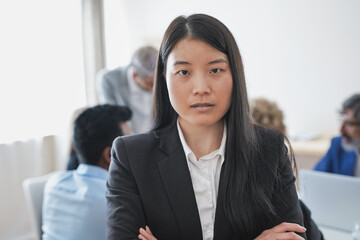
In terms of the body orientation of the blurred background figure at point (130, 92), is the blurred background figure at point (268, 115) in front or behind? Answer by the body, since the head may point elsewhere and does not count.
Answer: in front

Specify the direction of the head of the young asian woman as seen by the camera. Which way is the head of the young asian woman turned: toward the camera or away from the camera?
toward the camera

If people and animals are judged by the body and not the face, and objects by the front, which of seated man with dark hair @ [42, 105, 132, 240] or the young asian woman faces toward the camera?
the young asian woman

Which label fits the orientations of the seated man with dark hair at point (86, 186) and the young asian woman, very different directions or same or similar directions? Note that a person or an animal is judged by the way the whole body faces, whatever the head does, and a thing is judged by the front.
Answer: very different directions

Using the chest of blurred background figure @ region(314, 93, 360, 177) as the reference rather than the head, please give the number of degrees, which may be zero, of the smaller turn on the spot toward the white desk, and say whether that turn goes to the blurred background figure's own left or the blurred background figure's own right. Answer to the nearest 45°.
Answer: approximately 45° to the blurred background figure's own left

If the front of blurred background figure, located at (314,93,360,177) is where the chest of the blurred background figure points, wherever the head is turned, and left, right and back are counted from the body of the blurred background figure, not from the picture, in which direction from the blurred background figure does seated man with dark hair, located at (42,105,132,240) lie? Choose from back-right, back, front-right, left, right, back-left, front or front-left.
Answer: front

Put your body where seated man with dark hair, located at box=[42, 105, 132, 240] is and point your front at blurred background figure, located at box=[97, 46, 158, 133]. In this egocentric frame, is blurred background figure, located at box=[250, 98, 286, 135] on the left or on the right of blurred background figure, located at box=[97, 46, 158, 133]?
right

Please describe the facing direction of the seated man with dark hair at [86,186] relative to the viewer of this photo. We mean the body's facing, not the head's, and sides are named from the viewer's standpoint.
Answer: facing away from the viewer and to the right of the viewer

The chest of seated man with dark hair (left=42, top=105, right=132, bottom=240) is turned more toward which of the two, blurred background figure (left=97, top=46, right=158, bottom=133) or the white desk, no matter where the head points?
the blurred background figure

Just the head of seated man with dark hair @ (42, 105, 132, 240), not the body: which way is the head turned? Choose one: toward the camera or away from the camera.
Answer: away from the camera

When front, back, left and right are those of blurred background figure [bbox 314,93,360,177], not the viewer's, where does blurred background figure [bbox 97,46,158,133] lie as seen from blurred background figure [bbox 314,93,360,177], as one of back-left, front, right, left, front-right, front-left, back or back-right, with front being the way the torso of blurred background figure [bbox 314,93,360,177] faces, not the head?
front-right

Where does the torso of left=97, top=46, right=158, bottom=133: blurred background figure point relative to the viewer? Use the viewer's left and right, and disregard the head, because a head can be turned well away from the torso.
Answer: facing the viewer and to the right of the viewer

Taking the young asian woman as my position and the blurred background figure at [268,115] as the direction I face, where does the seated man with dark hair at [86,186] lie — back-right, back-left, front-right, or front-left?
front-left

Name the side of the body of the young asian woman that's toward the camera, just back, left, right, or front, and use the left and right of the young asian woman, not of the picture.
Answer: front

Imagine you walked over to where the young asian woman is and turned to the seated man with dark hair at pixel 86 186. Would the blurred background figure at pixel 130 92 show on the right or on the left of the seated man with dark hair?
right

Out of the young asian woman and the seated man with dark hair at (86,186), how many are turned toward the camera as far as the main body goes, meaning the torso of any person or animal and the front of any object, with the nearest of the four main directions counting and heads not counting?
1

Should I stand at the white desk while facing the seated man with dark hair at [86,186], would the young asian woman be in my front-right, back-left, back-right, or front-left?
front-left

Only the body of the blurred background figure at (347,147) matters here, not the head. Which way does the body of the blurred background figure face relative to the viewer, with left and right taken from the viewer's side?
facing the viewer and to the left of the viewer

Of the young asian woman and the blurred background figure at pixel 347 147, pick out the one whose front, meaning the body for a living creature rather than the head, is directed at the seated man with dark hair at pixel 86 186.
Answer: the blurred background figure
